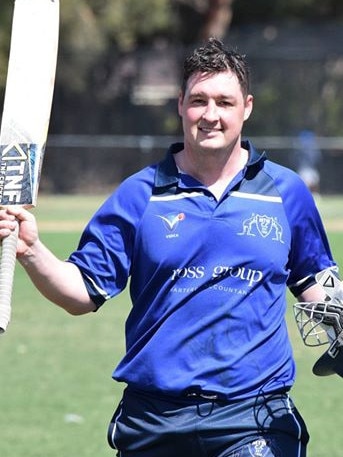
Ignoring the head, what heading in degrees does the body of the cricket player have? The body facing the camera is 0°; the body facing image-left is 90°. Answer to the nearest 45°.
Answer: approximately 0°
